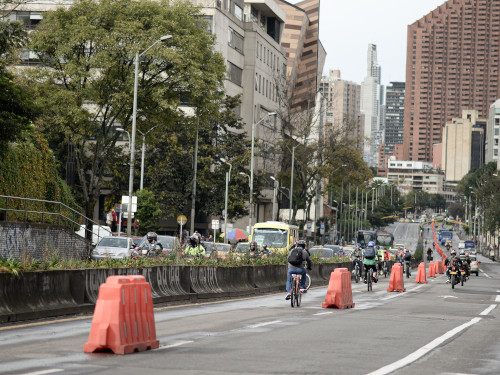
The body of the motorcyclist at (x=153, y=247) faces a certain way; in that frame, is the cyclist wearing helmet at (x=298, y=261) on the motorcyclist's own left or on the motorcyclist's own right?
on the motorcyclist's own left

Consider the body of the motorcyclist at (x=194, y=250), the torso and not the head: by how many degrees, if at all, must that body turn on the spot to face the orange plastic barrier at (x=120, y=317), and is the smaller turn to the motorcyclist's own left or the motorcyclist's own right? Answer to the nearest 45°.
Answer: approximately 45° to the motorcyclist's own left

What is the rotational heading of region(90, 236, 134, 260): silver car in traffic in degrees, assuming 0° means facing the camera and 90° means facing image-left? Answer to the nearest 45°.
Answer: approximately 45°

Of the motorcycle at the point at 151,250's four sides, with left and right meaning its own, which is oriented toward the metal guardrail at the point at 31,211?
right

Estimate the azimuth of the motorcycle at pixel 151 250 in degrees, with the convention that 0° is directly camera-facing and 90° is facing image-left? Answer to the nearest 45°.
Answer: approximately 45°

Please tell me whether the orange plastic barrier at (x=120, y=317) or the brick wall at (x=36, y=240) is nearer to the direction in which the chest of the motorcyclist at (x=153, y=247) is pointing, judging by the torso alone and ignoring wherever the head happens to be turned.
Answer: the orange plastic barrier

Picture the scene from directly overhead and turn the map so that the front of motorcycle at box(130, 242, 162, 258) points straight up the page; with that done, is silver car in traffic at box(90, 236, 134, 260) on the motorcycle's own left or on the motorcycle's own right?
on the motorcycle's own right
